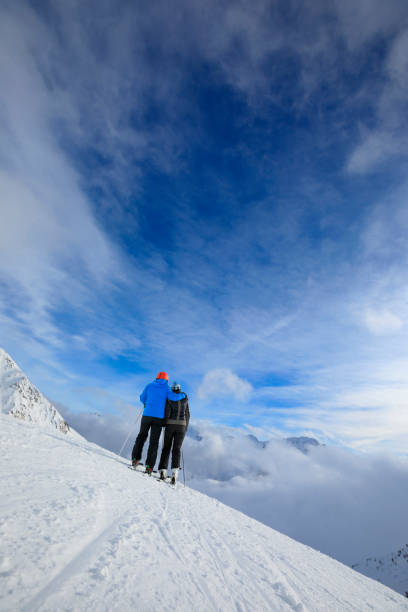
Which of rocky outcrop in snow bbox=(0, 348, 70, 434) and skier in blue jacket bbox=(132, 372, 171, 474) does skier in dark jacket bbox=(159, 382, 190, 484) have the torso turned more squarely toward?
the rocky outcrop in snow

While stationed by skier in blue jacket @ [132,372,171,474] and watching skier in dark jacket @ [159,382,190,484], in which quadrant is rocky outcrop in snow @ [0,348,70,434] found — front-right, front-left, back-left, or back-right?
back-left

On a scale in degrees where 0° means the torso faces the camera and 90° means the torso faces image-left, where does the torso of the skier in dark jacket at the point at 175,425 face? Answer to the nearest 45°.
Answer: approximately 180°

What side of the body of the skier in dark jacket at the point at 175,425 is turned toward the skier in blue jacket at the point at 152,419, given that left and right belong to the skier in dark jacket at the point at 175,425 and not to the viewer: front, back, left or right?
left

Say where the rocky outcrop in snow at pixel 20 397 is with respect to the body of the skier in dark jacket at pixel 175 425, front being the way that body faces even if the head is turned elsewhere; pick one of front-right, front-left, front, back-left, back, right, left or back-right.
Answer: front-left
